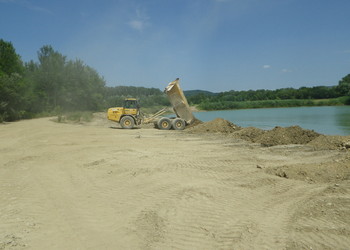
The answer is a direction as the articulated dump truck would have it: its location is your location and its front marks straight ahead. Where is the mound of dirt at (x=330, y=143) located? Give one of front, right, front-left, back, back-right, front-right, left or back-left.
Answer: back-left

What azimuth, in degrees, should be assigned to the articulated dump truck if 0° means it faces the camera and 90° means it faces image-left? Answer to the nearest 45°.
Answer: approximately 90°

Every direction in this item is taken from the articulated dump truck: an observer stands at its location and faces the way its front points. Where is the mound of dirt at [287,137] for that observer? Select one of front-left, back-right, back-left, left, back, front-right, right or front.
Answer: back-left

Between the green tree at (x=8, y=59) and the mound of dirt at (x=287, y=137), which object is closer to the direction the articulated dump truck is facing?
the green tree

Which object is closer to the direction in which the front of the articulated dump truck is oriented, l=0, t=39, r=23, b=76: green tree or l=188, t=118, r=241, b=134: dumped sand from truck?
the green tree

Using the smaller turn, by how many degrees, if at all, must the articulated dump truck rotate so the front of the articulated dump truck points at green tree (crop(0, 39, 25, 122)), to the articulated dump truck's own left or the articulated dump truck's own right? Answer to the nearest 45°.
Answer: approximately 45° to the articulated dump truck's own right

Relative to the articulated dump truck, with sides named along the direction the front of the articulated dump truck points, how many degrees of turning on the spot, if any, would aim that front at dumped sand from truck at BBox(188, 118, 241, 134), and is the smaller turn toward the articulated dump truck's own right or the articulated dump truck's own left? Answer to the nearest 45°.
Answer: approximately 135° to the articulated dump truck's own left

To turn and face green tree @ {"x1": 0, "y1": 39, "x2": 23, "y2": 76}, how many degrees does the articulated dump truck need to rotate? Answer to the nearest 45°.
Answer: approximately 45° to its right

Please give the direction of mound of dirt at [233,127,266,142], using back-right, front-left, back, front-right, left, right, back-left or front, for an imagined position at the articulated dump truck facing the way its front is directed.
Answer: back-left

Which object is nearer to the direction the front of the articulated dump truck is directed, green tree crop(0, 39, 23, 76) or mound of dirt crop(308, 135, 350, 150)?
the green tree
